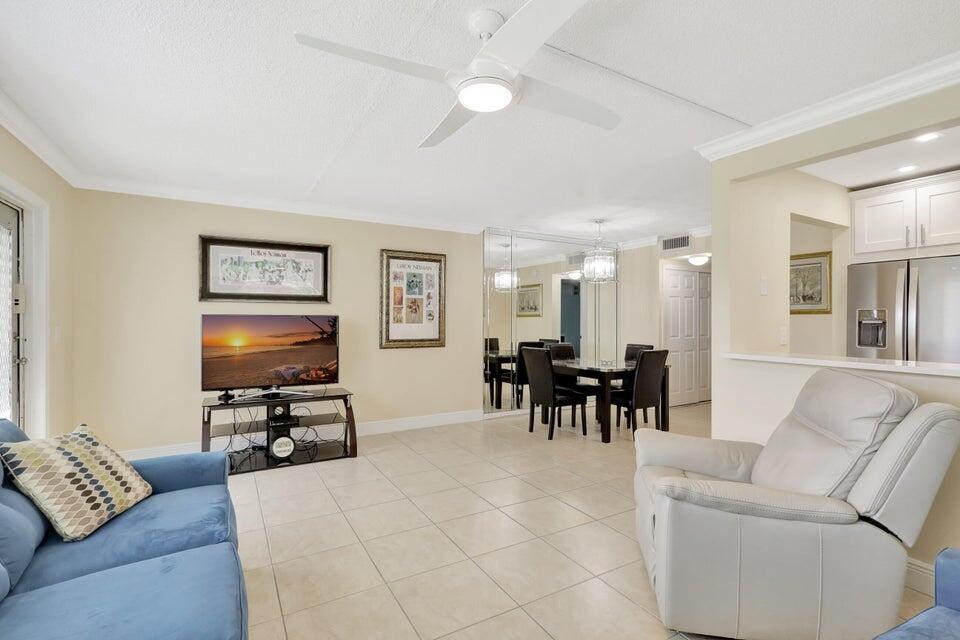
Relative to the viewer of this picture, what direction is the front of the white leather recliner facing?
facing to the left of the viewer

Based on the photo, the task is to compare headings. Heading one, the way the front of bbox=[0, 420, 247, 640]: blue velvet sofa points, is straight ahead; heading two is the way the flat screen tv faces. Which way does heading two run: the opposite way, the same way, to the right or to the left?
to the right

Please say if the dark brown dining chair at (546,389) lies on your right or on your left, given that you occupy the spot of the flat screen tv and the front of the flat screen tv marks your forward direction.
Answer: on your left

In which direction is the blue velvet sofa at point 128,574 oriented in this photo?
to the viewer's right

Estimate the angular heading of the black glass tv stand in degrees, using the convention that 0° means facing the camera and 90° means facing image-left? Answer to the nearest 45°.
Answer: approximately 0°

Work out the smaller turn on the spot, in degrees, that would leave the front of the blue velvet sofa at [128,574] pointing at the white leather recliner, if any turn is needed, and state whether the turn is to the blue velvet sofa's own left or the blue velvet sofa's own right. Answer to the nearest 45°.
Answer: approximately 45° to the blue velvet sofa's own right

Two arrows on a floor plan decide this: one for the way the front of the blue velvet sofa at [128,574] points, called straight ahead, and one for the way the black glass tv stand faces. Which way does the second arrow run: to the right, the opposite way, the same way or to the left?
to the right

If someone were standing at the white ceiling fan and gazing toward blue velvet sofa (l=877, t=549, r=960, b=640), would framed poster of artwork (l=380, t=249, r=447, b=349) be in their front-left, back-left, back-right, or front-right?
back-left

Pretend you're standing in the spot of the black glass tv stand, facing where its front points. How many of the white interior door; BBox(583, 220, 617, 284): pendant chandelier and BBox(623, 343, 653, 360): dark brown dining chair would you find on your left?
3
